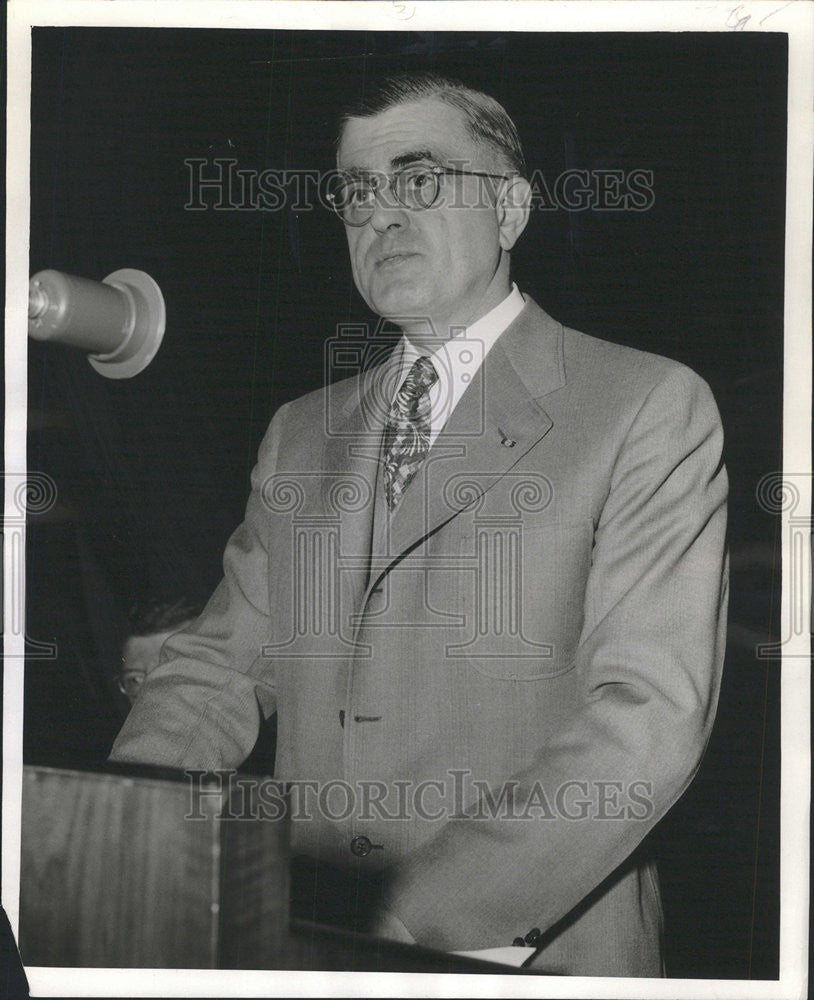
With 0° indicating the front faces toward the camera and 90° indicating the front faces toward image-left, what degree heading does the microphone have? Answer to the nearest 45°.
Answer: approximately 225°
